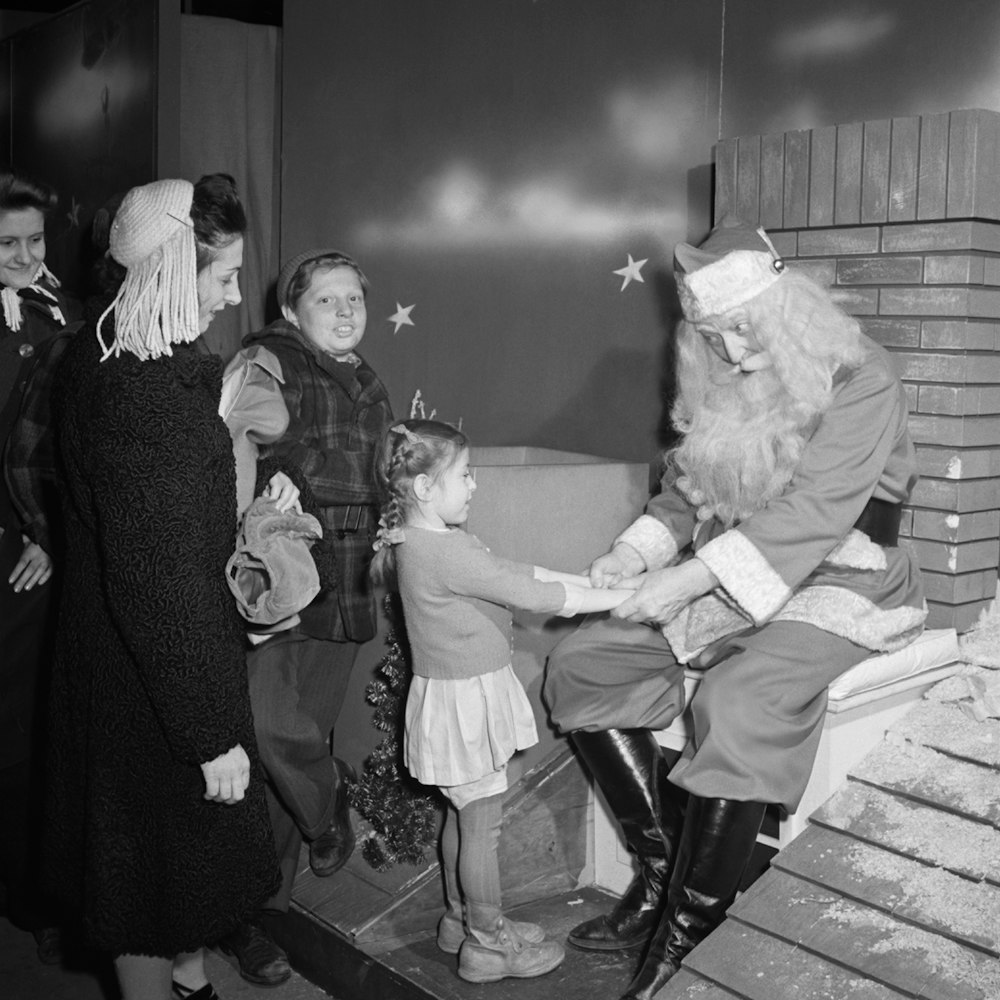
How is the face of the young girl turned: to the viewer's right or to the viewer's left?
to the viewer's right

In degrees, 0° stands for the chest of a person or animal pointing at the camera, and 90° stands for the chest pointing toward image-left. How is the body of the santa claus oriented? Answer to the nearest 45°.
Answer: approximately 45°

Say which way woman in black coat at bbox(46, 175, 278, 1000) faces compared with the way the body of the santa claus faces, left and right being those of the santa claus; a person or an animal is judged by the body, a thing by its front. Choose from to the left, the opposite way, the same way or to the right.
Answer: the opposite way

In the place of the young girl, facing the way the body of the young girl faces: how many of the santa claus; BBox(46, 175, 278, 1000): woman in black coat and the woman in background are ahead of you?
1

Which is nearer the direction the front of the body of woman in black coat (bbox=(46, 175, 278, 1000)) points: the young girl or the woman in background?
the young girl

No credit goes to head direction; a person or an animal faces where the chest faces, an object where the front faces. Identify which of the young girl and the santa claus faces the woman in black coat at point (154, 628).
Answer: the santa claus

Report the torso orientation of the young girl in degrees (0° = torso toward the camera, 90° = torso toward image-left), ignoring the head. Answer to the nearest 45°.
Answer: approximately 270°

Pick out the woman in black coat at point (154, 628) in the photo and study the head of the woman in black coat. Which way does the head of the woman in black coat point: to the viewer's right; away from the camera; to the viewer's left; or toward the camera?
to the viewer's right

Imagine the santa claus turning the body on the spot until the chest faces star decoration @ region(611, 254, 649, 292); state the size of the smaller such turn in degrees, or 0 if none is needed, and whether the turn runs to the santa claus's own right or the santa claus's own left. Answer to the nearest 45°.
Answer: approximately 135° to the santa claus's own right

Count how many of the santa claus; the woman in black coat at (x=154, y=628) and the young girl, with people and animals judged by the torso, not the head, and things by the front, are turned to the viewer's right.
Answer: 2

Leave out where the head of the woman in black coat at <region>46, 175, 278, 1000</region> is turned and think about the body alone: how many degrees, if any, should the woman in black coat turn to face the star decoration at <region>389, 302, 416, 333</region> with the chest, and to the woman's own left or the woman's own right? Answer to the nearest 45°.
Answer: approximately 90° to the woman's own left

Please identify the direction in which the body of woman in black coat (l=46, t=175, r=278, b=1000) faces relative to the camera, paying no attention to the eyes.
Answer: to the viewer's right
